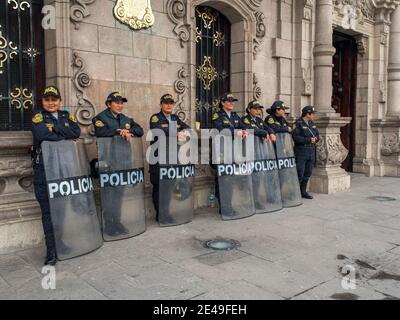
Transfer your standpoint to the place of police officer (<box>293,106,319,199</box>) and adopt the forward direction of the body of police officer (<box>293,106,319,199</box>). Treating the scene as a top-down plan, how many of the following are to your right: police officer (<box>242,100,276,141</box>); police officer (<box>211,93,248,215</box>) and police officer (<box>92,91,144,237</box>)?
3

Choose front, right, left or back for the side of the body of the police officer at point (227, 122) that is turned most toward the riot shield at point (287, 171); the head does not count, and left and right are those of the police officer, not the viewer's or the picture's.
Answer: left

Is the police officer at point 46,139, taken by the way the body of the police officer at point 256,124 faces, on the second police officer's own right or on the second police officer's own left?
on the second police officer's own right

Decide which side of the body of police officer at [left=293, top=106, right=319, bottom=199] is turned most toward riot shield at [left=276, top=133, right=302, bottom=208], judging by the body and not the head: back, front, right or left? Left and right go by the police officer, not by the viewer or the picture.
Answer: right

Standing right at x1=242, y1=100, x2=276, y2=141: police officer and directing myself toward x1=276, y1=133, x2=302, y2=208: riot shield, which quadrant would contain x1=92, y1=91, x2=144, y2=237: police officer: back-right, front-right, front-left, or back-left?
back-right

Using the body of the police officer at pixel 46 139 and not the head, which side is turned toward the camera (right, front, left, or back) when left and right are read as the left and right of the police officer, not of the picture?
front

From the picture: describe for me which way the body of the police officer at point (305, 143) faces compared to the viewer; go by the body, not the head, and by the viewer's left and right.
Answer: facing the viewer and to the right of the viewer

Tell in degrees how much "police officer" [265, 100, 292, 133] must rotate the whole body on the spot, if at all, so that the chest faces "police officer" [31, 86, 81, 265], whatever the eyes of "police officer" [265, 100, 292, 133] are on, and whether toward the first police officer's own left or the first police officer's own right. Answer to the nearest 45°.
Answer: approximately 90° to the first police officer's own right

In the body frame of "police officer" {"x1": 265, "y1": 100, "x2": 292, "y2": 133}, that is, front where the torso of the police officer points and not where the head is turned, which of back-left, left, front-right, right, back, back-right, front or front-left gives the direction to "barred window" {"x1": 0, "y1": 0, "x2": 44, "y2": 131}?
right

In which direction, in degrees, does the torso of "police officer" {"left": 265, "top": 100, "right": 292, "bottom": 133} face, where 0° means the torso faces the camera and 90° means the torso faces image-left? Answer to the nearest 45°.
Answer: approximately 315°

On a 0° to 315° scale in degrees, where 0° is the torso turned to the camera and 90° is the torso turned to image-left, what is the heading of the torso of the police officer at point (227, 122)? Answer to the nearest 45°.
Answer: approximately 315°

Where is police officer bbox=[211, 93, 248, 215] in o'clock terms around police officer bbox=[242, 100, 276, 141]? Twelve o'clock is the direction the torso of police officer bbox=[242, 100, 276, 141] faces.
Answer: police officer bbox=[211, 93, 248, 215] is roughly at 3 o'clock from police officer bbox=[242, 100, 276, 141].

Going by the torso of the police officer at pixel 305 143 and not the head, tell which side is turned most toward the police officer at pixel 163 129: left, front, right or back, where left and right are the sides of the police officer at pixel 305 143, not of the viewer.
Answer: right

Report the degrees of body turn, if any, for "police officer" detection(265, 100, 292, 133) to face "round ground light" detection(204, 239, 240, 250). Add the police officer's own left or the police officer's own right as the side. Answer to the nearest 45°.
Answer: approximately 45° to the police officer's own right

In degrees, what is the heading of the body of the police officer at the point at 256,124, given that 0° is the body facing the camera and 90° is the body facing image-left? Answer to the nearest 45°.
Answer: approximately 315°

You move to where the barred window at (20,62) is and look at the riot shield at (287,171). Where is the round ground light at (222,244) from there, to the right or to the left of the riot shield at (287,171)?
right
